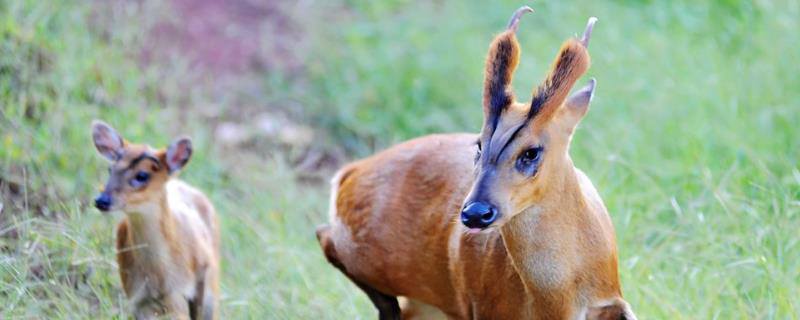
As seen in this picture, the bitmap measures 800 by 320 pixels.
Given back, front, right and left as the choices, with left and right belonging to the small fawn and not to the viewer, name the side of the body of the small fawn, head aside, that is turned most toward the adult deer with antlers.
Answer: left

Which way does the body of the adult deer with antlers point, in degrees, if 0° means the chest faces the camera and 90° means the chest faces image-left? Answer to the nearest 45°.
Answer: approximately 315°

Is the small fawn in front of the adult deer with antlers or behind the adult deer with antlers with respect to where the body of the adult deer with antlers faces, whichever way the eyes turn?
behind
